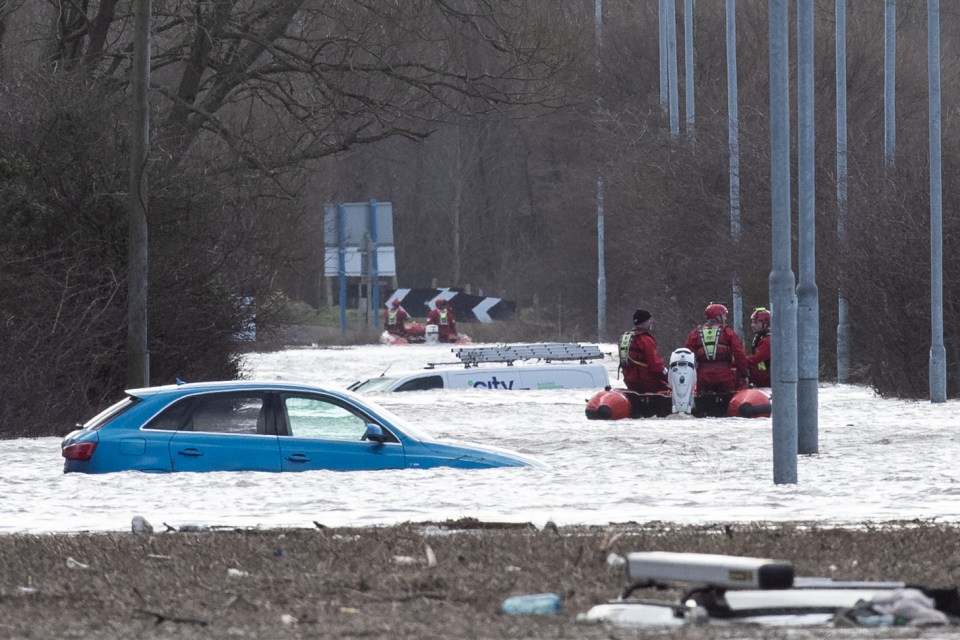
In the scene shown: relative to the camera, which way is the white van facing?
to the viewer's left

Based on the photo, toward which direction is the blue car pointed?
to the viewer's right

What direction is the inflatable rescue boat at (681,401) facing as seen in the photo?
away from the camera

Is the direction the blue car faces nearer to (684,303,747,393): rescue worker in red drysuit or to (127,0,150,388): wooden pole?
the rescue worker in red drysuit

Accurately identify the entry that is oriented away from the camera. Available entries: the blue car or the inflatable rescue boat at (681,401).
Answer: the inflatable rescue boat

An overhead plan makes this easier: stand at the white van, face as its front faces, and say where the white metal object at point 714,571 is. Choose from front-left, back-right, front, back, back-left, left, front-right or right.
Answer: left

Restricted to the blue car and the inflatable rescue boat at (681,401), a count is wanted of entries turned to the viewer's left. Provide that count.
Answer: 0

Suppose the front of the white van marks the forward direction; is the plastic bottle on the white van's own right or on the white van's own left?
on the white van's own left

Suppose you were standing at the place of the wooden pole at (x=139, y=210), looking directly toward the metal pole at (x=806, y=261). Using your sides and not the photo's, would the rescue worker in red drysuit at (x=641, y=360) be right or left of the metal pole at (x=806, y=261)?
left

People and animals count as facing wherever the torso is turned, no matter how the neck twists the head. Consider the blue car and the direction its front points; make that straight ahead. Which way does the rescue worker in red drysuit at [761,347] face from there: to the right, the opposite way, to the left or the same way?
the opposite way

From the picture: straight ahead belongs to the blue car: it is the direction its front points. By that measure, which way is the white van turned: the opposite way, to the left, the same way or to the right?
the opposite way

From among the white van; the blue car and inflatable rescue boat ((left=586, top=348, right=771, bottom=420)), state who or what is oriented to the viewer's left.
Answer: the white van

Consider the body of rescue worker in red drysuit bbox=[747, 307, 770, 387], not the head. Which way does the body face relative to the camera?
to the viewer's left

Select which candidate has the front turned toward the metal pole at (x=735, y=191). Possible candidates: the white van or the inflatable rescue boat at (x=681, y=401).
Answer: the inflatable rescue boat

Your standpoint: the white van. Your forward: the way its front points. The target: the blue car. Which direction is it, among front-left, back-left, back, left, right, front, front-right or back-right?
left

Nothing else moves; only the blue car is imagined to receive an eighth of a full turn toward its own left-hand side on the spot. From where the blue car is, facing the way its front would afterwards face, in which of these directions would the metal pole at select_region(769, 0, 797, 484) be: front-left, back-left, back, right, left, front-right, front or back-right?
front-right
